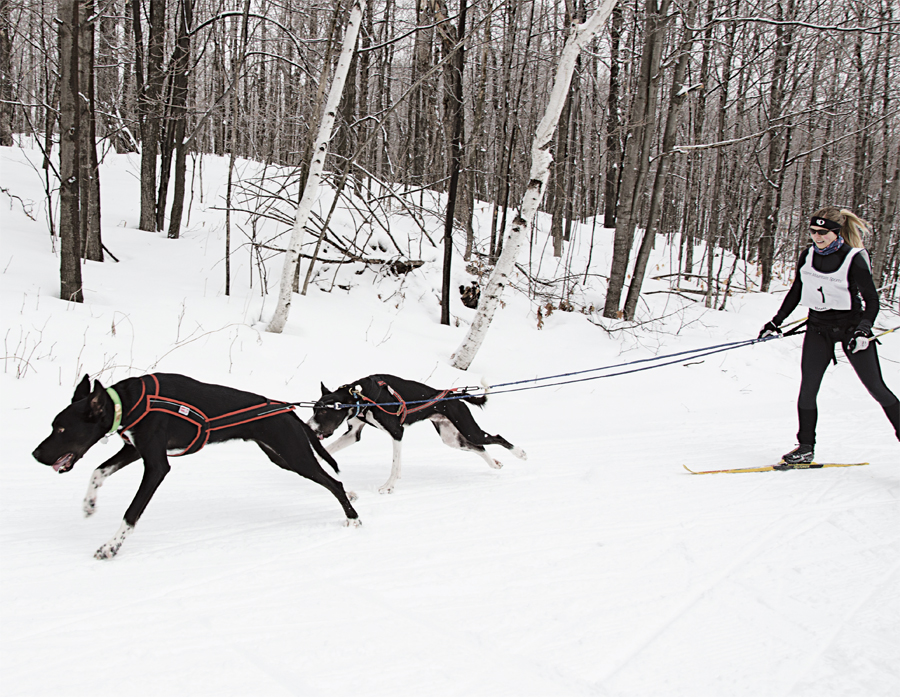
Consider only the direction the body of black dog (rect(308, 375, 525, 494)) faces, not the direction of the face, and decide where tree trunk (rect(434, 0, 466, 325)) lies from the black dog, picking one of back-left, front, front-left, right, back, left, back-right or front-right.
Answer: right

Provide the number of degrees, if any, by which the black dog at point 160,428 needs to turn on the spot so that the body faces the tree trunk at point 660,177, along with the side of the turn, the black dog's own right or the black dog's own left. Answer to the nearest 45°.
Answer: approximately 135° to the black dog's own right

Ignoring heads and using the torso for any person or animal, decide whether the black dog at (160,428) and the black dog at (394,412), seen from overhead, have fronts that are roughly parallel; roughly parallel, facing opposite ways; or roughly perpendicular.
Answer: roughly parallel

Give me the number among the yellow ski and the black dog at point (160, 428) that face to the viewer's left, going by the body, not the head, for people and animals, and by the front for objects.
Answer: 2

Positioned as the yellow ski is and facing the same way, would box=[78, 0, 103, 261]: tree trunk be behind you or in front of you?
in front

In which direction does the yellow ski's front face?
to the viewer's left

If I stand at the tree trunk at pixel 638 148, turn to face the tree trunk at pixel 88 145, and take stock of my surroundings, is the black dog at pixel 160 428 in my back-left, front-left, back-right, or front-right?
front-left

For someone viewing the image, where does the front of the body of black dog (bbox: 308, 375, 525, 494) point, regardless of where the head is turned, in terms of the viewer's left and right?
facing to the left of the viewer

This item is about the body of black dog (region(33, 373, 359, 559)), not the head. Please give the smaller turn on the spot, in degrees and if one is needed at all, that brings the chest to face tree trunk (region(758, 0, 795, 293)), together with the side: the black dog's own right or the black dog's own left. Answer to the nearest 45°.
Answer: approximately 135° to the black dog's own right

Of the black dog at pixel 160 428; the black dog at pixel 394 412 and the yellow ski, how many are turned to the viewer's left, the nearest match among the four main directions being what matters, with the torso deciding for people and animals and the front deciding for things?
3

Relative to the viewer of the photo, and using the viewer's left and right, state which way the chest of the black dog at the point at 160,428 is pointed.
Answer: facing to the left of the viewer

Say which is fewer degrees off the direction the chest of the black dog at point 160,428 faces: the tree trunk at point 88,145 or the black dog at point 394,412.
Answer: the tree trunk

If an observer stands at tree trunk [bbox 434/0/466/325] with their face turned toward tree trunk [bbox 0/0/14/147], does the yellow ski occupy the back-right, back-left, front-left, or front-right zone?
back-left
